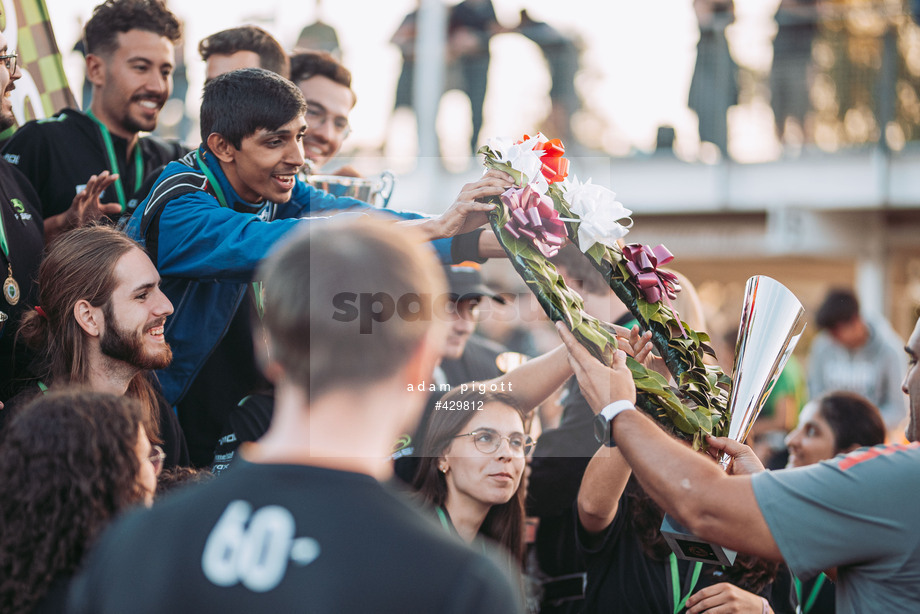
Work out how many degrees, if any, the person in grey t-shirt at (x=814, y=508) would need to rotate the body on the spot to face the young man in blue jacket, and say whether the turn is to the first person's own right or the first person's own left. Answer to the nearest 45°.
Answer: approximately 45° to the first person's own right

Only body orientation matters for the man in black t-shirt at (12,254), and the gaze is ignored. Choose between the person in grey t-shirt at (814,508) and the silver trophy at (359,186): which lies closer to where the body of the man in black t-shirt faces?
the person in grey t-shirt

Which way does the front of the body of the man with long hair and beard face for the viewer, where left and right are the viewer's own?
facing to the right of the viewer

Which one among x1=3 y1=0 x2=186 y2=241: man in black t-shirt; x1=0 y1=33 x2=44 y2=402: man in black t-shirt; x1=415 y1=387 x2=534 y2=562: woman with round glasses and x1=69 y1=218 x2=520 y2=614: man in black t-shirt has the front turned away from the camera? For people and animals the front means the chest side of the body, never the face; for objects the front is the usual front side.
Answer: x1=69 y1=218 x2=520 y2=614: man in black t-shirt

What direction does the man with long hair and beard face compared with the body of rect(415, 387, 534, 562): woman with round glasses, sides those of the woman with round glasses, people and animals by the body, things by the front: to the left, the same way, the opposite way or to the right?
to the left

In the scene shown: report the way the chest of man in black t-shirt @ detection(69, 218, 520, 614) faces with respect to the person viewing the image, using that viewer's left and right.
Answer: facing away from the viewer

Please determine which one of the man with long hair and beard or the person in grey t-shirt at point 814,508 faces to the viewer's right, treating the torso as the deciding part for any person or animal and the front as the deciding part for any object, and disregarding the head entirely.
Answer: the man with long hair and beard

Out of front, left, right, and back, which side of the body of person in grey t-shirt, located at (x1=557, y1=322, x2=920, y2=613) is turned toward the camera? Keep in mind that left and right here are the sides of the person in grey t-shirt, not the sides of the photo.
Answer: left

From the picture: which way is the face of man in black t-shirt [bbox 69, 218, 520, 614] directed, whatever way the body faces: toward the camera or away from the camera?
away from the camera
